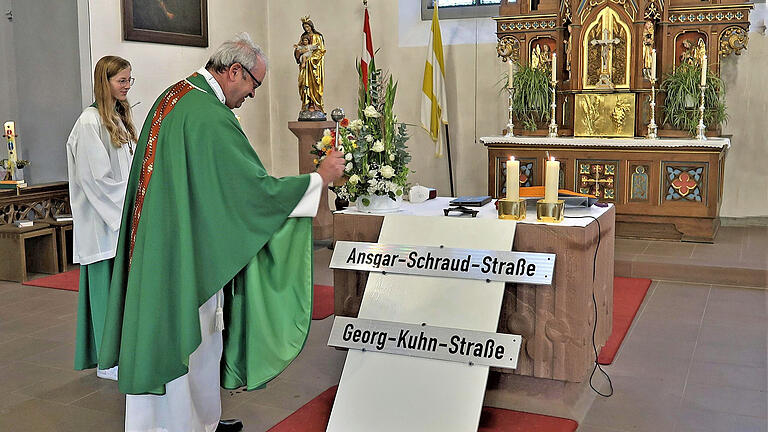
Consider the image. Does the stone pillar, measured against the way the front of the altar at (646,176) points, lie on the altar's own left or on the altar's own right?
on the altar's own right

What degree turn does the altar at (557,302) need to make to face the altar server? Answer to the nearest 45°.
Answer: approximately 90° to its right

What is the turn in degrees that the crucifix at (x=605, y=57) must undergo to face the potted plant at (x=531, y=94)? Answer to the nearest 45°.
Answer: approximately 90° to its right

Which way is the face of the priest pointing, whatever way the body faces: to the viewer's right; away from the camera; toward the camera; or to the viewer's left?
to the viewer's right

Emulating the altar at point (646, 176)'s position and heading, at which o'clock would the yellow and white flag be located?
The yellow and white flag is roughly at 4 o'clock from the altar.

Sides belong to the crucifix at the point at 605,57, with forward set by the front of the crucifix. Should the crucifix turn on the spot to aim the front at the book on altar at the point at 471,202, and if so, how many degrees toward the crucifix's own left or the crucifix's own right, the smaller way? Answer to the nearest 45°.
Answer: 0° — it already faces it

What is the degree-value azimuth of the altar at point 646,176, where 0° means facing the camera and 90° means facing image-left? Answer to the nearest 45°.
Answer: approximately 0°

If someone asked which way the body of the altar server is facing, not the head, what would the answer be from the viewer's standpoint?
to the viewer's right

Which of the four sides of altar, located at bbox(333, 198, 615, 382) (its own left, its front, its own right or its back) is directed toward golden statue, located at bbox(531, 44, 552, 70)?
back
